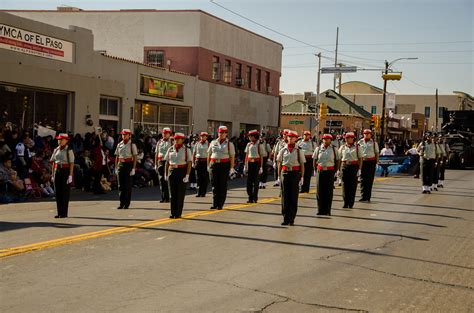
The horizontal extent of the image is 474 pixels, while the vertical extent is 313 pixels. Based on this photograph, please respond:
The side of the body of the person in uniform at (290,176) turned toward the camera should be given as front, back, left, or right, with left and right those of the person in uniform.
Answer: front

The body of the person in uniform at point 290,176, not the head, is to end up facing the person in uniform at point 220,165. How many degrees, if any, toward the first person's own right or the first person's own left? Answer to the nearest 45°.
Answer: approximately 135° to the first person's own right

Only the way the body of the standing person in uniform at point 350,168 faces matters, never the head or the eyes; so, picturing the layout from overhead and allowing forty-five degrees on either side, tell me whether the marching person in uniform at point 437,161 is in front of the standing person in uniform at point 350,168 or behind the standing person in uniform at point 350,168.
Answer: behind

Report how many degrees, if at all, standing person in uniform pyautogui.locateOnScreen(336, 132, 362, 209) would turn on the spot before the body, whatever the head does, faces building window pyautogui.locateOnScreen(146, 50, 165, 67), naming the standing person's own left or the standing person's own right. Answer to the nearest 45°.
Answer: approximately 135° to the standing person's own right

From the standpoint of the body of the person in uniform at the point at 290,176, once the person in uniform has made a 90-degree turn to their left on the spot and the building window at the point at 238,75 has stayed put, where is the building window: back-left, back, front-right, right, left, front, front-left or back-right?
left

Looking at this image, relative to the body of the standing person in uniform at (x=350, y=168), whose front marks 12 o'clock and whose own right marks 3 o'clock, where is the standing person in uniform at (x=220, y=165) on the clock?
the standing person in uniform at (x=220, y=165) is roughly at 2 o'clock from the standing person in uniform at (x=350, y=168).

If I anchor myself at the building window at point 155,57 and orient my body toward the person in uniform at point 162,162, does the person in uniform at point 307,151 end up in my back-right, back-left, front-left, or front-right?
front-left

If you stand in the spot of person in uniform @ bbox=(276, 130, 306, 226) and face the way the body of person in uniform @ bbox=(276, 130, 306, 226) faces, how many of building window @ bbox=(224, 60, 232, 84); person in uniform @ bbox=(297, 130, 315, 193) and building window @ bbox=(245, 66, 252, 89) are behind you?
3

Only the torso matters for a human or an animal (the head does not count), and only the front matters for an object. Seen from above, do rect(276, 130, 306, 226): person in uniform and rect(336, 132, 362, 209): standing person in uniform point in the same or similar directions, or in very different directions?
same or similar directions

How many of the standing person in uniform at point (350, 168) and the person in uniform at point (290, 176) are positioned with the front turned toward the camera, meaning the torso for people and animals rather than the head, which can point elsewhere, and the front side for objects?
2

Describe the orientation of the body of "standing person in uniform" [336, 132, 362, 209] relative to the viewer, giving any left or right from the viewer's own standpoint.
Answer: facing the viewer

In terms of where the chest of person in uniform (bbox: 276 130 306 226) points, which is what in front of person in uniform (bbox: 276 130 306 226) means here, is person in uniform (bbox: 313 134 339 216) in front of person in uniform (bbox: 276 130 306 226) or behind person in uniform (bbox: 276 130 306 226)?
behind

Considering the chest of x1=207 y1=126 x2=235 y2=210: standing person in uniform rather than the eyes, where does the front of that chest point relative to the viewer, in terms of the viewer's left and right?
facing the viewer and to the left of the viewer
